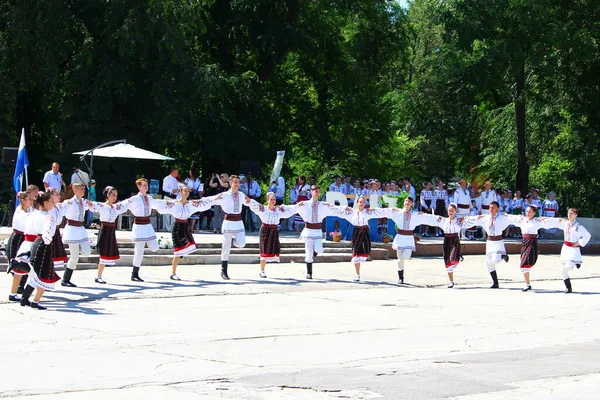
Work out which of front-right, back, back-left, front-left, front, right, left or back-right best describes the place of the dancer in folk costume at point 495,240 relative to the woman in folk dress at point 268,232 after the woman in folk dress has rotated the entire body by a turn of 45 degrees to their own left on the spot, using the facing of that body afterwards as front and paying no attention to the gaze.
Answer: front-left

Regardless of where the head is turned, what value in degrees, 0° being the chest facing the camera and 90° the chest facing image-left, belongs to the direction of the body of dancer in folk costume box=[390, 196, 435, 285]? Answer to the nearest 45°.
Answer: approximately 0°

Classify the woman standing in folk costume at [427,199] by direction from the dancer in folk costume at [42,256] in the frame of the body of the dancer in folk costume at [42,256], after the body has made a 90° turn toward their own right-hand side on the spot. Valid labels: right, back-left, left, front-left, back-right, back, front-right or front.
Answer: back-left

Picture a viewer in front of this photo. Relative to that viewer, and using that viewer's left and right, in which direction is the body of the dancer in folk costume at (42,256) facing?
facing to the right of the viewer

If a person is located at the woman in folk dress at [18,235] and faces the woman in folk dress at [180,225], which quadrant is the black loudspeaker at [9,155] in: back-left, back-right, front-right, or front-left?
front-left

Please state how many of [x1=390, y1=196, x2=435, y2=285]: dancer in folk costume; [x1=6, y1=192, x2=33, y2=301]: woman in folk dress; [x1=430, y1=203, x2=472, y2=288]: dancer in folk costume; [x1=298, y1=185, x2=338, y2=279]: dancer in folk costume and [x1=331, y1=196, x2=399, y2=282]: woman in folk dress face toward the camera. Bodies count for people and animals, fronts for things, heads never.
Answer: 4

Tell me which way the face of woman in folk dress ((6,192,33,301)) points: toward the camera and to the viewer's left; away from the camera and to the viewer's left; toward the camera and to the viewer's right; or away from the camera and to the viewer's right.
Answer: toward the camera and to the viewer's right

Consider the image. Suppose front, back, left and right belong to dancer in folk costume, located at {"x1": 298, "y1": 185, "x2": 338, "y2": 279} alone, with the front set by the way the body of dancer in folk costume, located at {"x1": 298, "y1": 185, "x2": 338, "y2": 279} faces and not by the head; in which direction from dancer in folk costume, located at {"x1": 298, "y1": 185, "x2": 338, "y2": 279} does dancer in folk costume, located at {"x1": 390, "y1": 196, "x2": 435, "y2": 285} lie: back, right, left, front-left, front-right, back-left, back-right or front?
left

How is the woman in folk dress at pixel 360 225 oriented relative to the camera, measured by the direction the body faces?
toward the camera

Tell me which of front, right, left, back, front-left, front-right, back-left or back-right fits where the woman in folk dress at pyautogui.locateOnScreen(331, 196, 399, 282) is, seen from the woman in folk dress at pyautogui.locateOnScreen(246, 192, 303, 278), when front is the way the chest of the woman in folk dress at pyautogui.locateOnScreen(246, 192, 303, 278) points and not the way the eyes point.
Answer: left

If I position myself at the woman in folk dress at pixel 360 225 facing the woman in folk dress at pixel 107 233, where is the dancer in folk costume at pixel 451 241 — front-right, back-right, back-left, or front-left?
back-left

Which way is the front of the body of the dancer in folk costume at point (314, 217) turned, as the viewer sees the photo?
toward the camera

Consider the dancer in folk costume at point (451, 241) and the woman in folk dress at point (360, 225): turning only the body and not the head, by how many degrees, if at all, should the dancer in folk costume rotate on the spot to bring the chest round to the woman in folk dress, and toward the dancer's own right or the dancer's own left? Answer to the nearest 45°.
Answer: approximately 90° to the dancer's own right

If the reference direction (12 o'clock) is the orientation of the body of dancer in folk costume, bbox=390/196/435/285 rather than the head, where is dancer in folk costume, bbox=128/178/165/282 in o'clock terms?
dancer in folk costume, bbox=128/178/165/282 is roughly at 2 o'clock from dancer in folk costume, bbox=390/196/435/285.

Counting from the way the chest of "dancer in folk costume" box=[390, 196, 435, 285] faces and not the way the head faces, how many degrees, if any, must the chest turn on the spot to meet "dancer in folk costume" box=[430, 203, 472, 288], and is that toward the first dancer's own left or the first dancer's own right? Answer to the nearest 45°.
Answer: approximately 90° to the first dancer's own left

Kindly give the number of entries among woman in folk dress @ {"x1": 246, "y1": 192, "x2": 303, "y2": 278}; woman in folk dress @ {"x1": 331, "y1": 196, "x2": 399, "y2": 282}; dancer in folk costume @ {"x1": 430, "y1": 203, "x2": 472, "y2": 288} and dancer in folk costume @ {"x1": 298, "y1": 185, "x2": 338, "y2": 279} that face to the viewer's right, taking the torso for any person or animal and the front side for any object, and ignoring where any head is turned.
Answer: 0

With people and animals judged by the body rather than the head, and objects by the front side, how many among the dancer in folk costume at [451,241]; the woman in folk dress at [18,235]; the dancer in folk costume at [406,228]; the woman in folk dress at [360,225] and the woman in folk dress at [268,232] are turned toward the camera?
4
